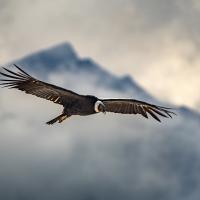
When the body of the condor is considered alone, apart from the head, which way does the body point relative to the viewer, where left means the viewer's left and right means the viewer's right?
facing the viewer and to the right of the viewer
